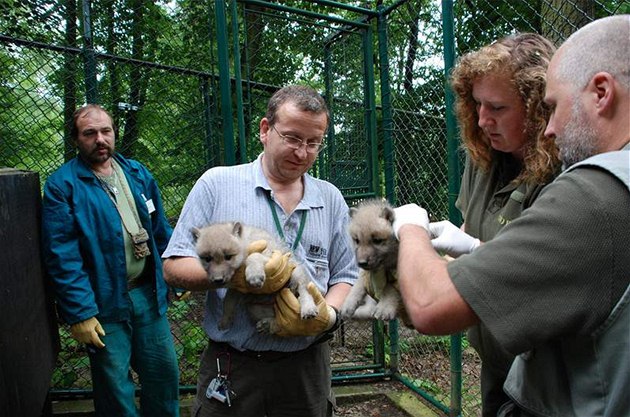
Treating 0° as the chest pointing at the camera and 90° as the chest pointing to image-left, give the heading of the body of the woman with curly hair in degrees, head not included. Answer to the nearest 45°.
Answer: approximately 45°

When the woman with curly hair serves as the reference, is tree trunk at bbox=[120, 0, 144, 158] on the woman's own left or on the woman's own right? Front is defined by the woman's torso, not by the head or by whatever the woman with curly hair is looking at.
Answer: on the woman's own right

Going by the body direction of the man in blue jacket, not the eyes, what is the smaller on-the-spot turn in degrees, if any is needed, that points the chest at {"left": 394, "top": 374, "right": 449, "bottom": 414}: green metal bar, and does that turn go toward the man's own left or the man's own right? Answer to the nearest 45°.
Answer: approximately 45° to the man's own left

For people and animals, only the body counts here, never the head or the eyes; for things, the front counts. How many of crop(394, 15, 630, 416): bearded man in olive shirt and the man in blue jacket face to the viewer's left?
1

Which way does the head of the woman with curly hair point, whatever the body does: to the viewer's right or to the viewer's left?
to the viewer's left

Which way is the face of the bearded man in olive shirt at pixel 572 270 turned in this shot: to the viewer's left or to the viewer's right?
to the viewer's left

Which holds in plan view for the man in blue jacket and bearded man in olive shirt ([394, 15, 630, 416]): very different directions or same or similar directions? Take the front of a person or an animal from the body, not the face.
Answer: very different directions

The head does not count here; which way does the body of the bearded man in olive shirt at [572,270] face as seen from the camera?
to the viewer's left

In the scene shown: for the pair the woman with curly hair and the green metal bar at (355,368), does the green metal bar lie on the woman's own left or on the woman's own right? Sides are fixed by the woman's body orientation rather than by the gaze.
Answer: on the woman's own right

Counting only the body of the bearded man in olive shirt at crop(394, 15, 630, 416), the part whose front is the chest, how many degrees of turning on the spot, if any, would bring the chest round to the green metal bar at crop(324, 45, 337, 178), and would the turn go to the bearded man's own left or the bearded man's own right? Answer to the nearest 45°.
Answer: approximately 45° to the bearded man's own right
